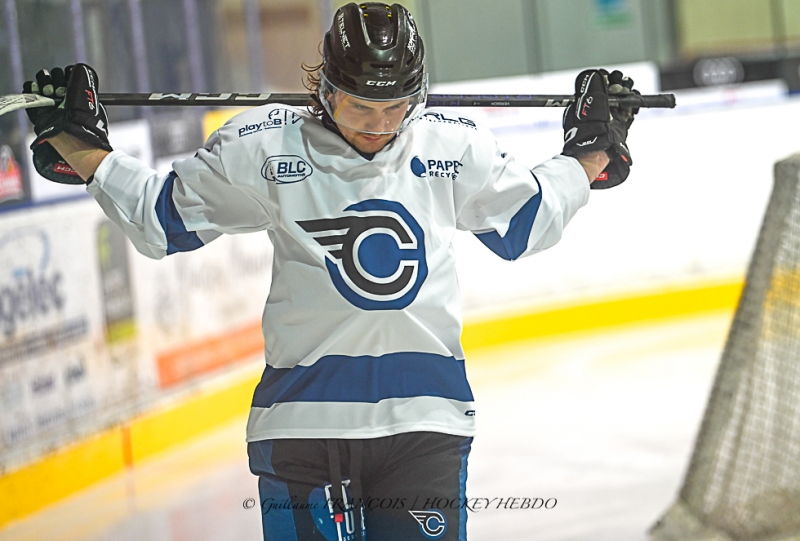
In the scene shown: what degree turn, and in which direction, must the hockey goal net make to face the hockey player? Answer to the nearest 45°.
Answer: approximately 90° to its right

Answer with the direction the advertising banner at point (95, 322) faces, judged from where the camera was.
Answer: facing the viewer and to the right of the viewer

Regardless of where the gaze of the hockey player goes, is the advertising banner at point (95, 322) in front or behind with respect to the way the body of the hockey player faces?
behind

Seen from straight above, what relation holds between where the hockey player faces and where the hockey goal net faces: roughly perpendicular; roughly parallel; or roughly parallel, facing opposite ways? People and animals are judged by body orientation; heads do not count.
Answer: roughly perpendicular

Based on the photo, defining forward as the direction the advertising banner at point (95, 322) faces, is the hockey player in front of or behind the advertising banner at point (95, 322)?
in front

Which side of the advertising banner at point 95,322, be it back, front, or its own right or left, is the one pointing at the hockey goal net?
front

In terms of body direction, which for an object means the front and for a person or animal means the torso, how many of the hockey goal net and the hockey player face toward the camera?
1
